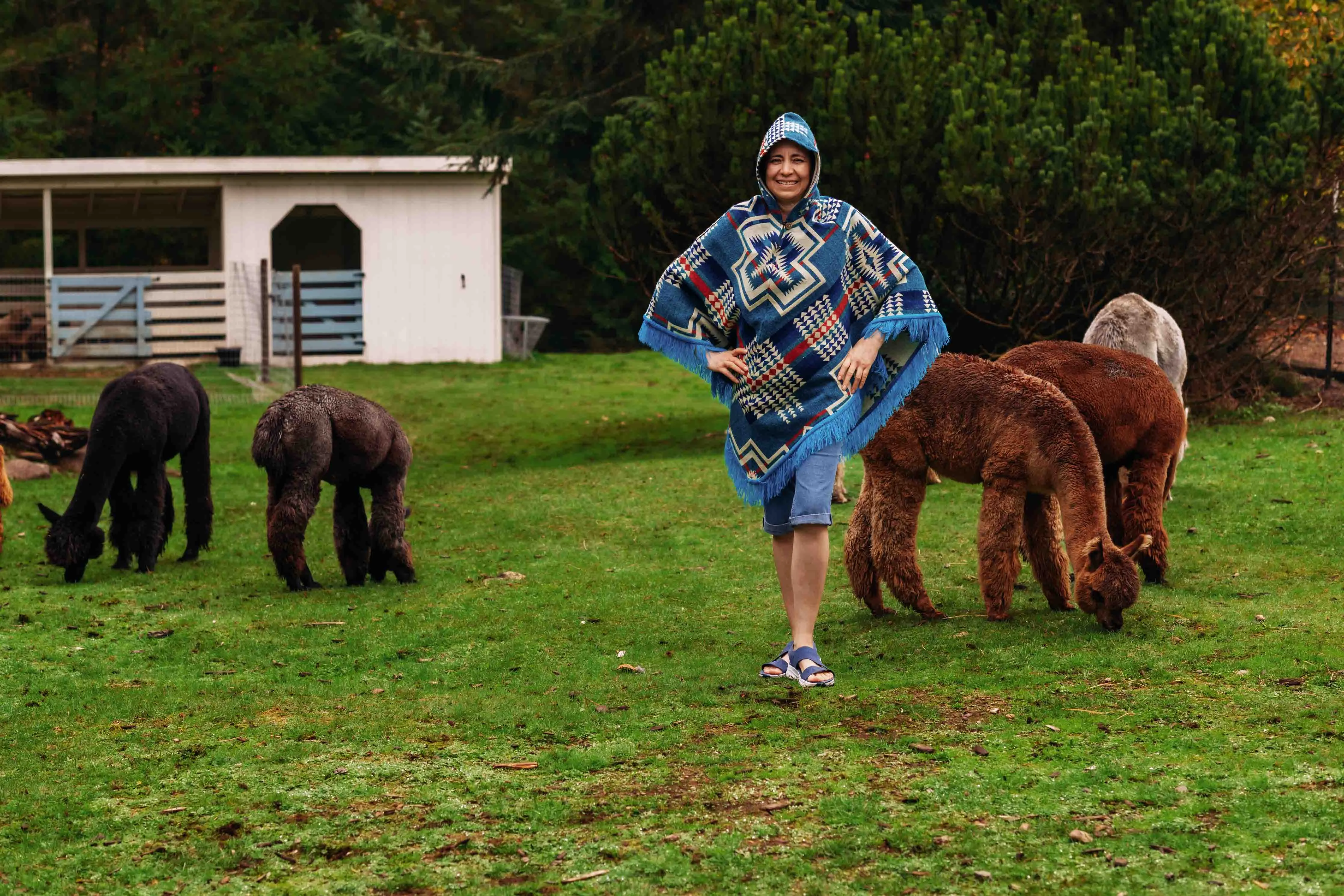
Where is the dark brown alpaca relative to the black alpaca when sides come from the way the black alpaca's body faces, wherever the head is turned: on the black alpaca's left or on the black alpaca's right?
on the black alpaca's left

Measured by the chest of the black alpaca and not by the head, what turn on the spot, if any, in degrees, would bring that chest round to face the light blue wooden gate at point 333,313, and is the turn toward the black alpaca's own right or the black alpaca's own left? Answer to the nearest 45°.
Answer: approximately 135° to the black alpaca's own right

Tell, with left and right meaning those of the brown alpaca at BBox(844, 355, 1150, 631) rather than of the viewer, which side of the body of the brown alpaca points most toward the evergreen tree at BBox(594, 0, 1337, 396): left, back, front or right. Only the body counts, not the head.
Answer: left

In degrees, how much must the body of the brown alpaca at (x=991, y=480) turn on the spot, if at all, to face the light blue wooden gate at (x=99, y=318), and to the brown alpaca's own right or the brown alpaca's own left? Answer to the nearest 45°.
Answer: approximately 135° to the brown alpaca's own left

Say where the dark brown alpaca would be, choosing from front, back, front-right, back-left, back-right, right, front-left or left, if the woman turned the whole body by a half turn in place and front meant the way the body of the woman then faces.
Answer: front-left

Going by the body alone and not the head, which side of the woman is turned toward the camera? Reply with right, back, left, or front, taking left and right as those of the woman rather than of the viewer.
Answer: front

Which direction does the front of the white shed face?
toward the camera

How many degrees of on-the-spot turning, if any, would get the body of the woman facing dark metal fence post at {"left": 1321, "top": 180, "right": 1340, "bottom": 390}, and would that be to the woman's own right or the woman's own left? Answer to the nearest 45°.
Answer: approximately 135° to the woman's own left

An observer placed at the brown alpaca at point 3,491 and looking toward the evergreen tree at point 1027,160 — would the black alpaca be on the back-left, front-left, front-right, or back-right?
front-right

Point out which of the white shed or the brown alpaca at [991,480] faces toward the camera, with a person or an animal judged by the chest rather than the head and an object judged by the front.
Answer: the white shed

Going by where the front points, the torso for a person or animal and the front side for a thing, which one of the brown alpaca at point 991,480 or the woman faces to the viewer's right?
the brown alpaca

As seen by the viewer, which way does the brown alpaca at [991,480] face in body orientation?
to the viewer's right

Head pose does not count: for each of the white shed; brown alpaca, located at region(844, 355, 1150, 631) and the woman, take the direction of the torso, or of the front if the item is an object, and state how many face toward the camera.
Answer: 2

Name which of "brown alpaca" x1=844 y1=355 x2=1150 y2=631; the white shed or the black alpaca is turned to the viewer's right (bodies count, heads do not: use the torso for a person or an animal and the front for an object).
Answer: the brown alpaca
